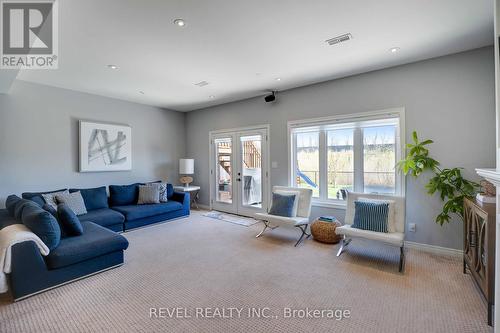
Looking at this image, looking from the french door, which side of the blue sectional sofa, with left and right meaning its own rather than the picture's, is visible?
left

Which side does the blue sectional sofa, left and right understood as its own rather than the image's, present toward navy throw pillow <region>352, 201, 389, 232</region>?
front

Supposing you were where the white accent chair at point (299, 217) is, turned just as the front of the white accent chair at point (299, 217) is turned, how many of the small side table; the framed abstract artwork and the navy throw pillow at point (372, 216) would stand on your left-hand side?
1

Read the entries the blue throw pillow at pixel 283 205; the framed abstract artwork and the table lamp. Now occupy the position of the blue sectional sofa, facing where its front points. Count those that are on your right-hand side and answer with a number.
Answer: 0

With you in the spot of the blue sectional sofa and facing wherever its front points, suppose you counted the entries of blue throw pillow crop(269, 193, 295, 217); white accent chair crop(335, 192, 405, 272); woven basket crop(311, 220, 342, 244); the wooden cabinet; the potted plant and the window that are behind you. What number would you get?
0

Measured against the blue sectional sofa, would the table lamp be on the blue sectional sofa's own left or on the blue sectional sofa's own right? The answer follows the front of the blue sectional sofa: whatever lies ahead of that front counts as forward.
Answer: on the blue sectional sofa's own left

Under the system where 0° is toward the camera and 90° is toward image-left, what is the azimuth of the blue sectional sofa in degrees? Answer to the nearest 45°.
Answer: approximately 315°

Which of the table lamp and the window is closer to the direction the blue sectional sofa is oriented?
the window

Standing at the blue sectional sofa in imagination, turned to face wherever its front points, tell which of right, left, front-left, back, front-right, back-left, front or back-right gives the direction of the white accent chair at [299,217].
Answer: front-left

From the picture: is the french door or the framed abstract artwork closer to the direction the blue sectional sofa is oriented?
the french door

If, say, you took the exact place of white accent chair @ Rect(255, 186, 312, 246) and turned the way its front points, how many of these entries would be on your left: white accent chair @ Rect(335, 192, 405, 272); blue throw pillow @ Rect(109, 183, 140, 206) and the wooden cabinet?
2

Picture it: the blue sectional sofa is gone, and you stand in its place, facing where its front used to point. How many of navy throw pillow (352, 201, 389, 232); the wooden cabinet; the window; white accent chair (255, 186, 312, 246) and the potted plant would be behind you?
0

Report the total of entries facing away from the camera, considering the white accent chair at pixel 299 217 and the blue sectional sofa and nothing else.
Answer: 0

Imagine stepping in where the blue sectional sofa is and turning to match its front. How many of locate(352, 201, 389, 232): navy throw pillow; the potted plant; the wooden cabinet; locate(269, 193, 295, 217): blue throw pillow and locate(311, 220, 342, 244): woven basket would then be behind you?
0

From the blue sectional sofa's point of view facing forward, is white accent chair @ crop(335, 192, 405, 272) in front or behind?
in front

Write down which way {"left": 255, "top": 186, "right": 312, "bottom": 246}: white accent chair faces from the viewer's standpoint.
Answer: facing the viewer and to the left of the viewer

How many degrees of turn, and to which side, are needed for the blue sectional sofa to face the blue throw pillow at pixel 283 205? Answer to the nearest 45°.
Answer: approximately 45° to its left

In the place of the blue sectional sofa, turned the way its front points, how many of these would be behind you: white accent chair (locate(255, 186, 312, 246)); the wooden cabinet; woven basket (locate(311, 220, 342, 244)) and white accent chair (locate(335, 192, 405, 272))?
0

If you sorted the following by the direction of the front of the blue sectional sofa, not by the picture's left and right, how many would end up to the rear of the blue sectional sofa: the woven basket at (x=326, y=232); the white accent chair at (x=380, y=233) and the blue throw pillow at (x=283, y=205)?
0

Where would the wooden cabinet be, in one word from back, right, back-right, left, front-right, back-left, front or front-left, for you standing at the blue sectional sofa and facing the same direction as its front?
front

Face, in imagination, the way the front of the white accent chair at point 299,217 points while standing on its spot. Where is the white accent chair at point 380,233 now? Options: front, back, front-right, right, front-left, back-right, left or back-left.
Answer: left
